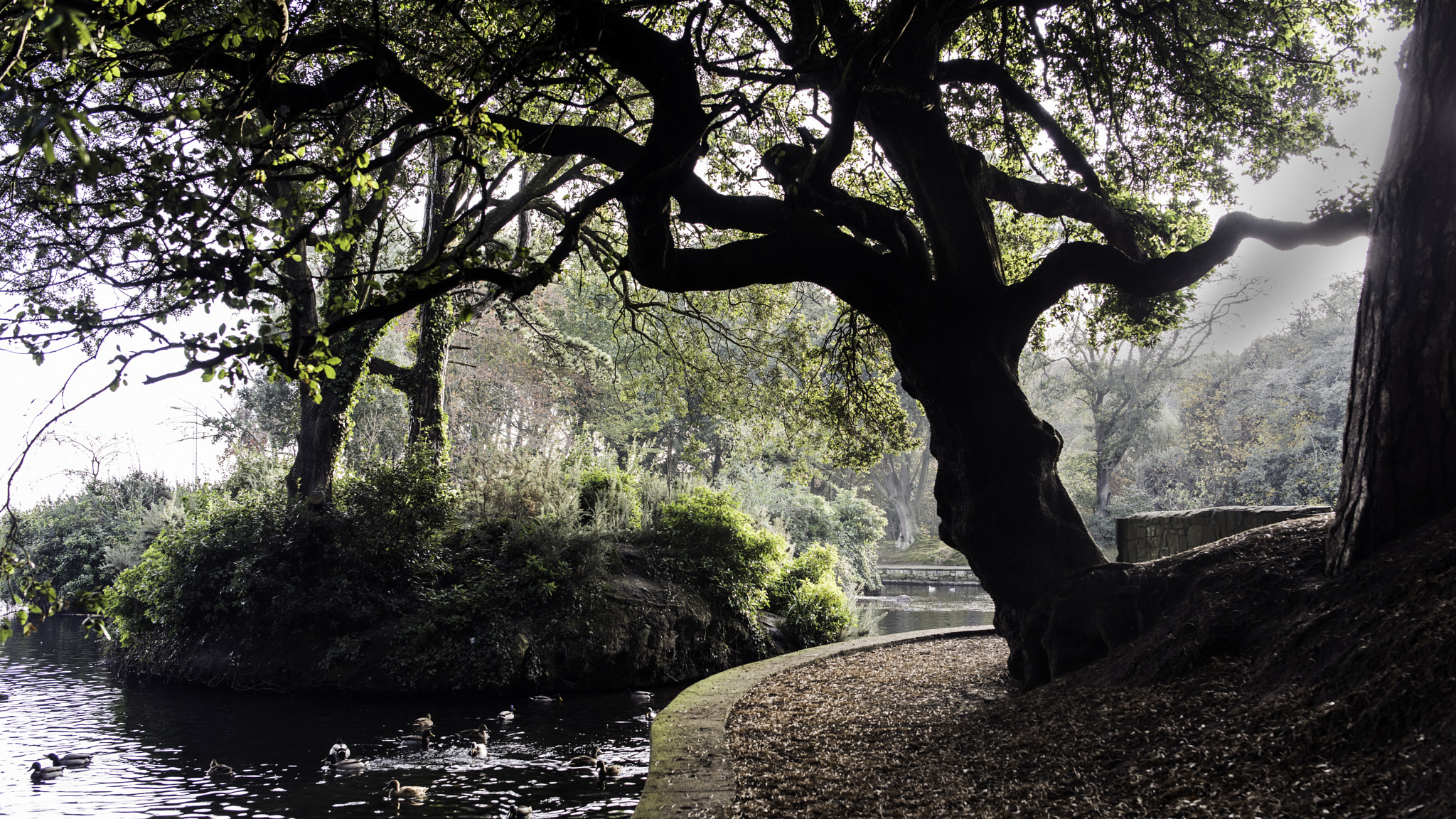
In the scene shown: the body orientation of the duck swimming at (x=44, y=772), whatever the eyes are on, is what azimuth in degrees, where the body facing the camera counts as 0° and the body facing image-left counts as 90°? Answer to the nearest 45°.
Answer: approximately 90°

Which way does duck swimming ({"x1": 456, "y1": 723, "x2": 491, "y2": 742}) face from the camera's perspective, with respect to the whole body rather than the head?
to the viewer's right

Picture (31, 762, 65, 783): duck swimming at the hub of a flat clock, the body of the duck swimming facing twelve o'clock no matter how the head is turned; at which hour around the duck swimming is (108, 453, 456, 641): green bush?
The green bush is roughly at 4 o'clock from the duck swimming.

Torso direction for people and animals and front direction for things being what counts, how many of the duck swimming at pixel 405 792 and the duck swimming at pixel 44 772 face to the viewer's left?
2

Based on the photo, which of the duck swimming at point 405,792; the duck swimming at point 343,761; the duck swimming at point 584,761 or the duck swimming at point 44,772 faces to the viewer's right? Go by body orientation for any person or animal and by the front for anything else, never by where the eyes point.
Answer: the duck swimming at point 584,761

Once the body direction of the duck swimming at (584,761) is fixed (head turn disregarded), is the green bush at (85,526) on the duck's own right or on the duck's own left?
on the duck's own left

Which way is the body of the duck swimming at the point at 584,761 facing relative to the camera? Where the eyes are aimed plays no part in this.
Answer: to the viewer's right

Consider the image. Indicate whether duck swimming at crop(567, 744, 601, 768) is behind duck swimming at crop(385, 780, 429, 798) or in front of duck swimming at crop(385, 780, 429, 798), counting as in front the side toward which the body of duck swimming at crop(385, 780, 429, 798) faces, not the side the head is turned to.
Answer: behind

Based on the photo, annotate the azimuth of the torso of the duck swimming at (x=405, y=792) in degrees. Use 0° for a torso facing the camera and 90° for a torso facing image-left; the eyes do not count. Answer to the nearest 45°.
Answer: approximately 90°
